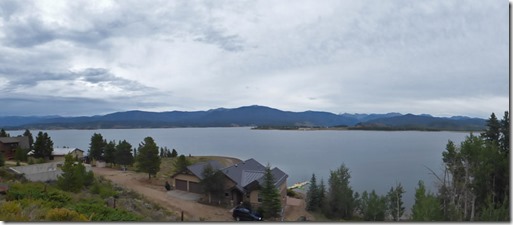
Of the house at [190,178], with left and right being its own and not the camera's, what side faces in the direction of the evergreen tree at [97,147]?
right

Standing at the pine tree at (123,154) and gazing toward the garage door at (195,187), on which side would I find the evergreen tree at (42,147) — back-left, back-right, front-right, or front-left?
back-right

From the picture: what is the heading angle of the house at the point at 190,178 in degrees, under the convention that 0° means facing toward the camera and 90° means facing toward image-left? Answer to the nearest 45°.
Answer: approximately 45°

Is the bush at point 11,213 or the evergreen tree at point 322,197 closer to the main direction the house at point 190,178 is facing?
the bush

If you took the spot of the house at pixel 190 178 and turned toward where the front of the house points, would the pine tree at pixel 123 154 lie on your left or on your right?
on your right

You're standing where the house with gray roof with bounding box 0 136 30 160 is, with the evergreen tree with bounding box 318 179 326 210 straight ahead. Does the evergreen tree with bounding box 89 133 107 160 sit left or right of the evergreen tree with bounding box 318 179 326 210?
left

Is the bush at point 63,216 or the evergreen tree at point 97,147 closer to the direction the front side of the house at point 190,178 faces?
the bush

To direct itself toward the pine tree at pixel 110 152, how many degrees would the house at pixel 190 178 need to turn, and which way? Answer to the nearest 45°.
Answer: approximately 90° to its right

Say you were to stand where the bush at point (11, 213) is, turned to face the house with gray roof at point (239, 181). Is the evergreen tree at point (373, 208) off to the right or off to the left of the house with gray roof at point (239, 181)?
right

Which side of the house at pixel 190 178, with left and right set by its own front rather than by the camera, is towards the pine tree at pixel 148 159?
right

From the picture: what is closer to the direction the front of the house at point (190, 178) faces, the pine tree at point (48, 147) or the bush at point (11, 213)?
the bush

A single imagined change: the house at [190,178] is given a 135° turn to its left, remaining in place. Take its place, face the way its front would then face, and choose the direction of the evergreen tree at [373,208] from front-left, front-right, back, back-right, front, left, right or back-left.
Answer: front-right

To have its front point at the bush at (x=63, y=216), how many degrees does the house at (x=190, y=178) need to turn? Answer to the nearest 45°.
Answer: approximately 45° to its left
